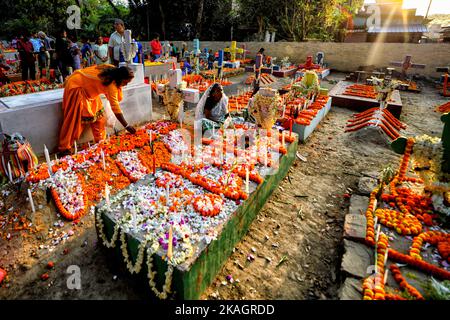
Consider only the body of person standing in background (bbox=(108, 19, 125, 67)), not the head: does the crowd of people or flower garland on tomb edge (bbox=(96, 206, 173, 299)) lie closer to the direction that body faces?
the flower garland on tomb edge

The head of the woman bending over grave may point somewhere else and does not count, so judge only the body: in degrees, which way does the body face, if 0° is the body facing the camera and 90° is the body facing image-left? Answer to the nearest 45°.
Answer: approximately 270°

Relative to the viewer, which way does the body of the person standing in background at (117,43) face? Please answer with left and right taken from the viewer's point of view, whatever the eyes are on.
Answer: facing the viewer and to the right of the viewer

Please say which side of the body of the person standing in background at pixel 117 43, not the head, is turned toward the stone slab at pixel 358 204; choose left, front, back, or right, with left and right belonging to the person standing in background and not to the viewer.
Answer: front

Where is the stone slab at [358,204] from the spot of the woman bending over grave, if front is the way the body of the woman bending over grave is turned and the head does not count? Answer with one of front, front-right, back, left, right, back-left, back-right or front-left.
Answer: front-right

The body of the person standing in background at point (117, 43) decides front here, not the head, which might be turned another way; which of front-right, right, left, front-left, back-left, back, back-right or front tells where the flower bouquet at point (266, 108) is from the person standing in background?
front

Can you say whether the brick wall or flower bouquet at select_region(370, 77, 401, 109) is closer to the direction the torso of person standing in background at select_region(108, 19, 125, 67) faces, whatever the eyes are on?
the flower bouquet

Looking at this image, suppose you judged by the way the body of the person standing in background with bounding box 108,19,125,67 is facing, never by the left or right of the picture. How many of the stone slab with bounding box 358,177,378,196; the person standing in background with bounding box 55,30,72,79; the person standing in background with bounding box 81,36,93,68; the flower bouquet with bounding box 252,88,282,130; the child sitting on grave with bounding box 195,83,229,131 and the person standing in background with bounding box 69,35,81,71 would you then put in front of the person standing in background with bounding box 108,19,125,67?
3

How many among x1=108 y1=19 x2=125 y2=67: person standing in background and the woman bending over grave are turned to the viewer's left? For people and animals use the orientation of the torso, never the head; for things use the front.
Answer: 0

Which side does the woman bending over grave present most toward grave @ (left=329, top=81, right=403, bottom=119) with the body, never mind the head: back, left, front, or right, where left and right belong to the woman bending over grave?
front

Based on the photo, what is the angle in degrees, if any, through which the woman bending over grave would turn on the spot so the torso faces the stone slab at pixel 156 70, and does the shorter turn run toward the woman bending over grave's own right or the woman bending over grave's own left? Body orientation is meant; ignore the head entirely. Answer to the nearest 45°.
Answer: approximately 90° to the woman bending over grave's own left

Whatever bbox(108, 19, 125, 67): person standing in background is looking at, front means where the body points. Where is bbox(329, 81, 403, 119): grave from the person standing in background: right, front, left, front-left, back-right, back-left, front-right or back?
front-left

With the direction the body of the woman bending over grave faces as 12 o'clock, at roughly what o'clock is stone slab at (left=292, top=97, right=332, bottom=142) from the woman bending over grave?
The stone slab is roughly at 12 o'clock from the woman bending over grave.
